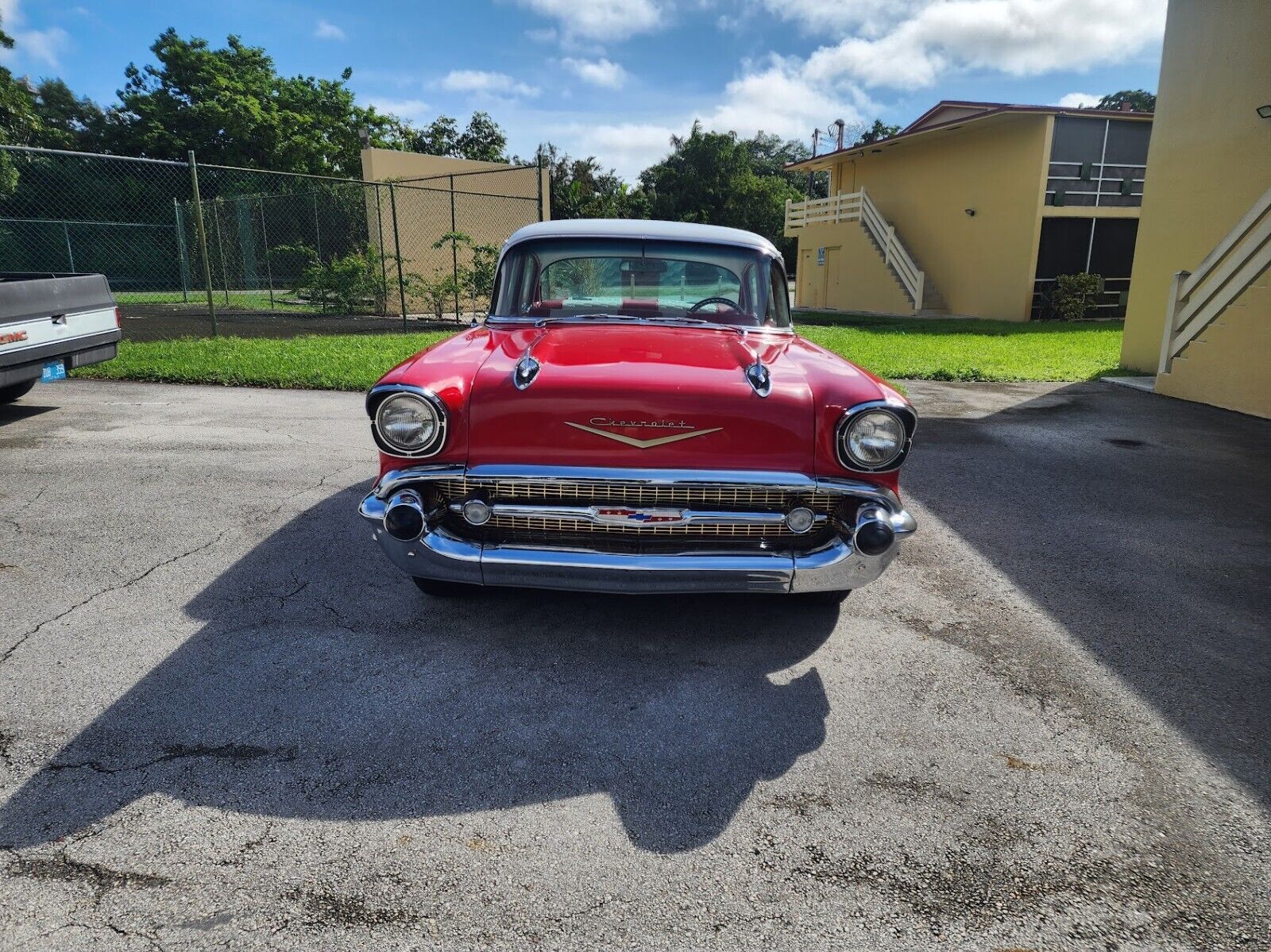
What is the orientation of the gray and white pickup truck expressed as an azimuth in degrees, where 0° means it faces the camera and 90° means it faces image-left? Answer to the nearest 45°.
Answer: approximately 135°

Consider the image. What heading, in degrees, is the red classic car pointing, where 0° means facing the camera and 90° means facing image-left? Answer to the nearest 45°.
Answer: approximately 0°

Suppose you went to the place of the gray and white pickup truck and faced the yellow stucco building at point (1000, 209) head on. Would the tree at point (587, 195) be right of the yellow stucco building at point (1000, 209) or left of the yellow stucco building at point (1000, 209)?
left

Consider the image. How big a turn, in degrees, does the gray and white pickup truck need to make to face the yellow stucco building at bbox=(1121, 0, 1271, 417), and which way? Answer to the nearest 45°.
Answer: approximately 135° to its right

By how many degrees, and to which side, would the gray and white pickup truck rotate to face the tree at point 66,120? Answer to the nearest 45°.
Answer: approximately 45° to its right

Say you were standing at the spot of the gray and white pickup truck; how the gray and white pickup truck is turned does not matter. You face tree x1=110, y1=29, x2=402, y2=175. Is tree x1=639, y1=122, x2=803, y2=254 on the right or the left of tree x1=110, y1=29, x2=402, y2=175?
right

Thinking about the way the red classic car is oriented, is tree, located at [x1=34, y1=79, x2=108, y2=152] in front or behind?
behind

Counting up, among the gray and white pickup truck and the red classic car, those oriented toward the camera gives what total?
1

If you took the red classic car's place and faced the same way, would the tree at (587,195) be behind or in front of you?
behind

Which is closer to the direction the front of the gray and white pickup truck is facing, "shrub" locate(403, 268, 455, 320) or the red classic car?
the shrub
